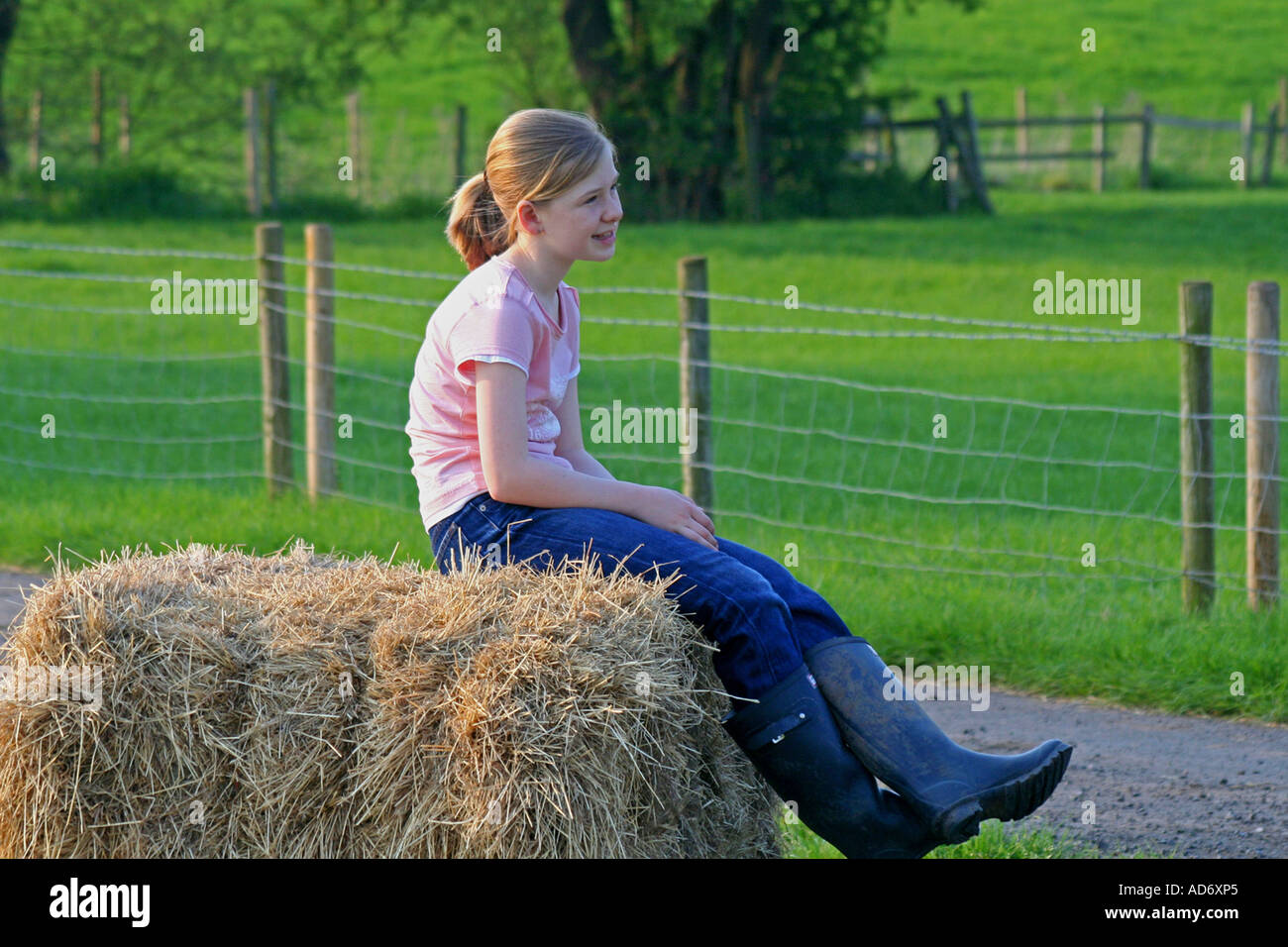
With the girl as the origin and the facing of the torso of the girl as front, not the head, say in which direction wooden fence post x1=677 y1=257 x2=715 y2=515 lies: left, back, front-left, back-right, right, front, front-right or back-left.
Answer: left

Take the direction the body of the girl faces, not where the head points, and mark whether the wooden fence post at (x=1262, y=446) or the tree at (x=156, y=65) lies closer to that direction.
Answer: the wooden fence post

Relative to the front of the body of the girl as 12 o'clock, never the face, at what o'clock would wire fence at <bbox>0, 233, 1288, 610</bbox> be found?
The wire fence is roughly at 9 o'clock from the girl.

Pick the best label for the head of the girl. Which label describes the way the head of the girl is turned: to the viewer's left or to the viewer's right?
to the viewer's right

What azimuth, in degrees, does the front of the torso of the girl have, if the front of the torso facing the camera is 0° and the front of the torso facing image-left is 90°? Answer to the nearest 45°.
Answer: approximately 270°
